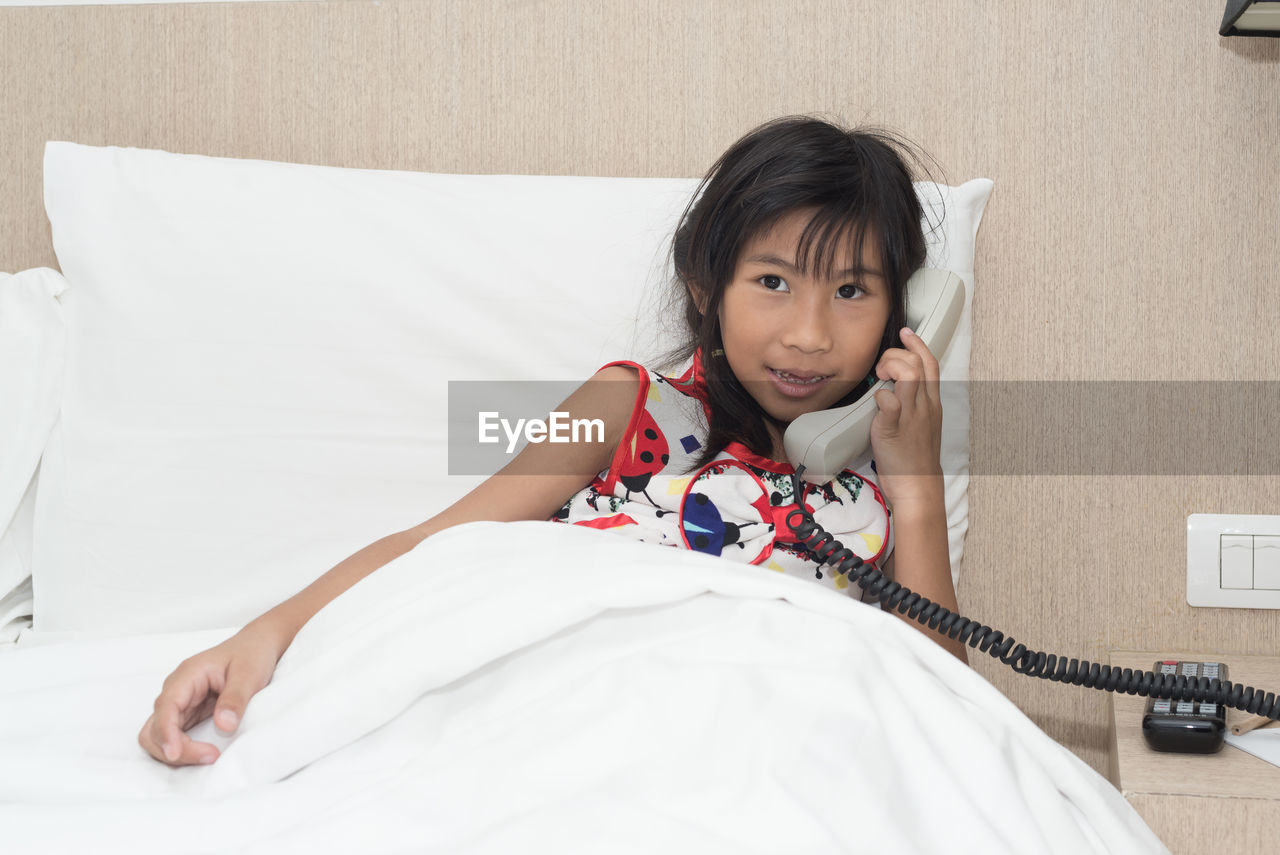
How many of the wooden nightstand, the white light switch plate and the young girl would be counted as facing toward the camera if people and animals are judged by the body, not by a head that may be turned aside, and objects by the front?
3

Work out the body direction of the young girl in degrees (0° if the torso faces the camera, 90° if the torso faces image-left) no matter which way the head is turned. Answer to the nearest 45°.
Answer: approximately 0°

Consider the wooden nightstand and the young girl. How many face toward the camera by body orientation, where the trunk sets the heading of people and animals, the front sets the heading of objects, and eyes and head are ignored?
2

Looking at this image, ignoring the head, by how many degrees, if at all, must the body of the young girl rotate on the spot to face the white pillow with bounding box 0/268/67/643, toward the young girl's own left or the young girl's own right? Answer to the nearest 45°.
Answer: approximately 90° to the young girl's own right
